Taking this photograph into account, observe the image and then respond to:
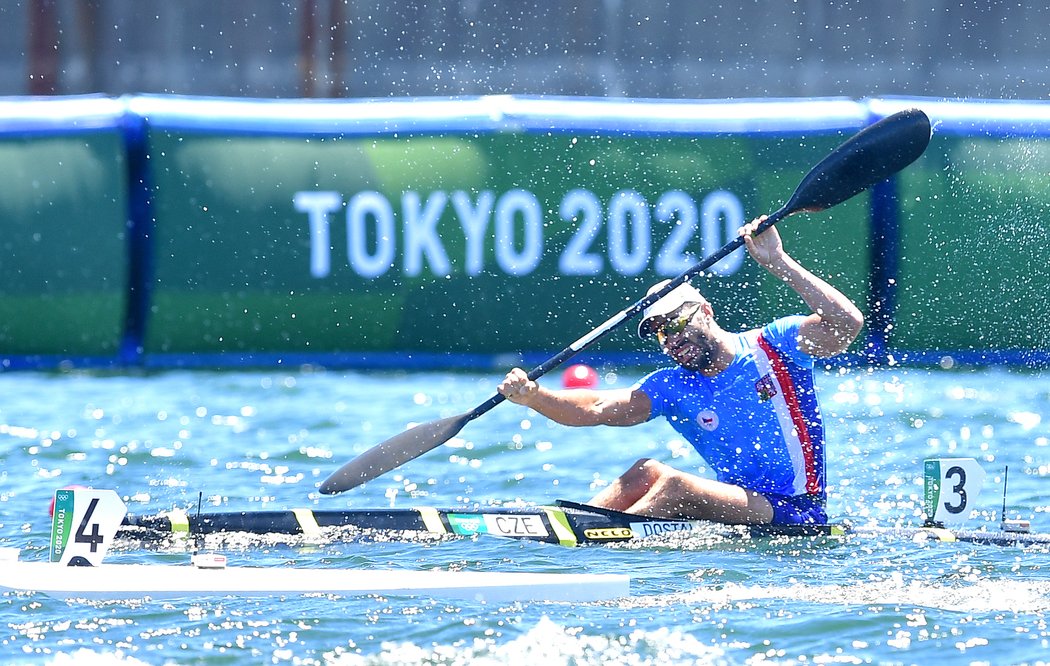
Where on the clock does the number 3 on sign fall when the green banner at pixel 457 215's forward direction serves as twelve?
The number 3 on sign is roughly at 11 o'clock from the green banner.

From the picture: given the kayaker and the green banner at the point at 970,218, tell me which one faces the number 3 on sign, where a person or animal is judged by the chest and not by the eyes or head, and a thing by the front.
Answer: the green banner

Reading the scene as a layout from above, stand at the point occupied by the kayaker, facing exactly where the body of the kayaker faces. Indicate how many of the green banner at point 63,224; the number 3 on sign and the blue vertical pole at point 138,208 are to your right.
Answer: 2

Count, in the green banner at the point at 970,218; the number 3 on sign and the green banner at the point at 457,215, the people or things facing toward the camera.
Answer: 3

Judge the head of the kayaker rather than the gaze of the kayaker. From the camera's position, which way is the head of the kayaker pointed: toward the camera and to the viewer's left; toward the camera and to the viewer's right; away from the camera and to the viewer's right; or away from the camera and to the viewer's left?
toward the camera and to the viewer's left

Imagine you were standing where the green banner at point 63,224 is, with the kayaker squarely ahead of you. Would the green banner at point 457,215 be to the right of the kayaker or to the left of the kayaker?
left

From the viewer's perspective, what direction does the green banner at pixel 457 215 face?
toward the camera

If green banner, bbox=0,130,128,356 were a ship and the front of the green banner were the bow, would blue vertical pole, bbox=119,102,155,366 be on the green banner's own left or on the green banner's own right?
on the green banner's own left

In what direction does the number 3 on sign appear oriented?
toward the camera

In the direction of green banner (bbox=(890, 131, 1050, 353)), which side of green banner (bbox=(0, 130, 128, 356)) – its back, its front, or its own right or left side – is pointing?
left

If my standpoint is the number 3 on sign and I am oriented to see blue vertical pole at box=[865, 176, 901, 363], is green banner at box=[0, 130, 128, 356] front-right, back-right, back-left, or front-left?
front-left

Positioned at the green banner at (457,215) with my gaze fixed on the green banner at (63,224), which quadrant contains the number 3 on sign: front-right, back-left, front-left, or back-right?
back-left

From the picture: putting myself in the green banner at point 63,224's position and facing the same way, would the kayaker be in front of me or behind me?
in front

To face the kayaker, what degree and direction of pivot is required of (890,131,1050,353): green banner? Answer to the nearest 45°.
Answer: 0° — it already faces them

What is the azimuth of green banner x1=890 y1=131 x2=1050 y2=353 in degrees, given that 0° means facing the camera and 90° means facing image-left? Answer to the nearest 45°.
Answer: approximately 0°

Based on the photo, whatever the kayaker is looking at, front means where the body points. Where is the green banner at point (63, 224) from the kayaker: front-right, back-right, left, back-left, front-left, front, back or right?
right

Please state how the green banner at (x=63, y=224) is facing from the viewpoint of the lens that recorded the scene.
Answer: facing the viewer

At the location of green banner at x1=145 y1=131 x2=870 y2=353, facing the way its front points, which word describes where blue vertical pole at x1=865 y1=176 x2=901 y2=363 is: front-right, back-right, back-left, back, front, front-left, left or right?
left
